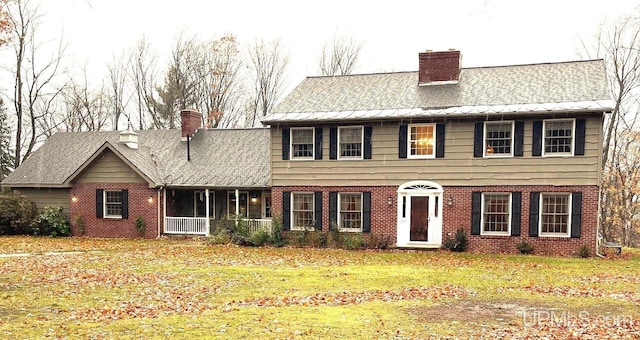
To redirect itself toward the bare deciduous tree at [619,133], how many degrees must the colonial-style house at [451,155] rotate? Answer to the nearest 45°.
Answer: approximately 135° to its left

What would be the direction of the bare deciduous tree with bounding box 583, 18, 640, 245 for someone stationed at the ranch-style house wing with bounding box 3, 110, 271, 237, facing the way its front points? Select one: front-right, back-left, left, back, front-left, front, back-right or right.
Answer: left

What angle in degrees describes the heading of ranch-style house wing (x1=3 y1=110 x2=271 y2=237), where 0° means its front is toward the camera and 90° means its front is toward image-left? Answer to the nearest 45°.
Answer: approximately 0°

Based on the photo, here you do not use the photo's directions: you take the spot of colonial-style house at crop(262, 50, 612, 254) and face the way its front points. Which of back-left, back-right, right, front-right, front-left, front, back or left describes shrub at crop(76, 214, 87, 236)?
right

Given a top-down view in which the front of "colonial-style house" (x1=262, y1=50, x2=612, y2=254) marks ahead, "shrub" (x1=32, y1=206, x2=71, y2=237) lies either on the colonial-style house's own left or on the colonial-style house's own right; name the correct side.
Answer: on the colonial-style house's own right

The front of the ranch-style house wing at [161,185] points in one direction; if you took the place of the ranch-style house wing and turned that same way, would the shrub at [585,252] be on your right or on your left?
on your left

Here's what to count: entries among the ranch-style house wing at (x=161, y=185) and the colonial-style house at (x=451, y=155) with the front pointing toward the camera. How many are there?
2

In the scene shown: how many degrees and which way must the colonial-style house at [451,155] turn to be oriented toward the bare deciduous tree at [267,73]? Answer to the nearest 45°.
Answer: approximately 135° to its right

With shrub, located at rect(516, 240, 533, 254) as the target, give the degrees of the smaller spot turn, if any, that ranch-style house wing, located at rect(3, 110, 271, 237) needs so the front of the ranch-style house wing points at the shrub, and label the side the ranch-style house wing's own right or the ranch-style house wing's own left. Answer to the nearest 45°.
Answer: approximately 45° to the ranch-style house wing's own left

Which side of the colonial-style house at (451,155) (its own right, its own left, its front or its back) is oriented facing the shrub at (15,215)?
right

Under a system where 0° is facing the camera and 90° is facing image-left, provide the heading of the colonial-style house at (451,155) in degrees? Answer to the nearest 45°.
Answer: approximately 0°

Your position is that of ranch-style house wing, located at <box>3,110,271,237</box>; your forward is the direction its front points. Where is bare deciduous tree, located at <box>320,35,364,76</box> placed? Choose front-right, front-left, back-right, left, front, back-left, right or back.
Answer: back-left

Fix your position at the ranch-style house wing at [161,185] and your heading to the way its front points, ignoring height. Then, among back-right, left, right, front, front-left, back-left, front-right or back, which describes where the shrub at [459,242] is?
front-left
